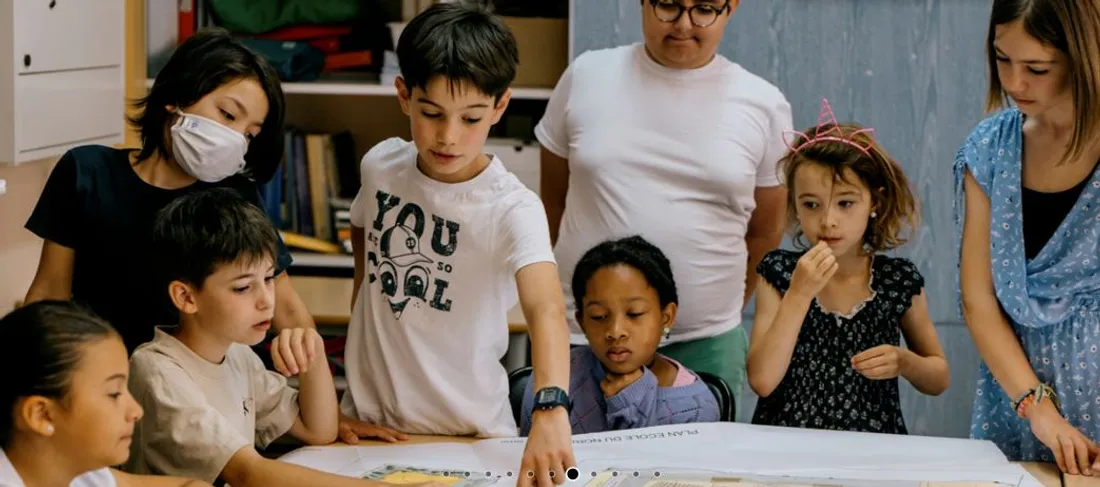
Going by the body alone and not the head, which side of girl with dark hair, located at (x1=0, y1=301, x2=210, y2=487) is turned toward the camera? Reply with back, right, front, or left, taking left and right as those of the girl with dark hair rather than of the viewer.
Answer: right

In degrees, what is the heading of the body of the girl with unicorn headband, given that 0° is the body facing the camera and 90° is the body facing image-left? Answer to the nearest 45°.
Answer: approximately 0°

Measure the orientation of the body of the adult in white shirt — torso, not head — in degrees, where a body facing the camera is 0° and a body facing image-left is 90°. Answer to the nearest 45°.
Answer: approximately 0°

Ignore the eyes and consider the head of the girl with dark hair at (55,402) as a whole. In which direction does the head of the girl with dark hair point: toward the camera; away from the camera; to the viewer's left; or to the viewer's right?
to the viewer's right

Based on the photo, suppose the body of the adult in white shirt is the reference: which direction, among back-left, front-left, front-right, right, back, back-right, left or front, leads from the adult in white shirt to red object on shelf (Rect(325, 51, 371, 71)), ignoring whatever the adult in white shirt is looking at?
back-right

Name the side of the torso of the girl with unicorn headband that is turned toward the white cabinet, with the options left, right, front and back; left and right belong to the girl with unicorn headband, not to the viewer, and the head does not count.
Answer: right

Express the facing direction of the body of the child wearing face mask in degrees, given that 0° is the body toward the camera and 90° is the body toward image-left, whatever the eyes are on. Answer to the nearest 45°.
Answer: approximately 315°

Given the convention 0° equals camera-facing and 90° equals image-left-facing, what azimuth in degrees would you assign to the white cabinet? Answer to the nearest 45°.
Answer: approximately 315°

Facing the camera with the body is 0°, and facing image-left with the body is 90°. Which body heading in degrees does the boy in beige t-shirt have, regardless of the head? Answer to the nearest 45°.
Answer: approximately 315°
